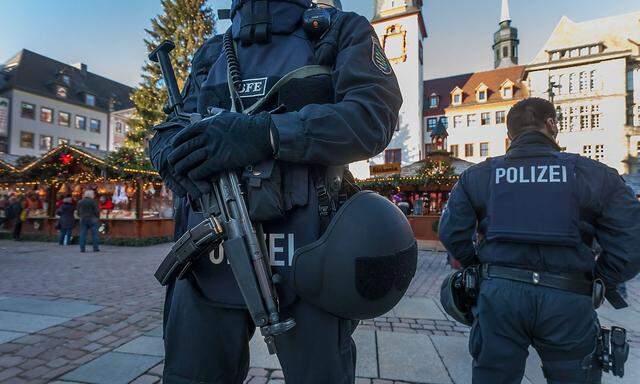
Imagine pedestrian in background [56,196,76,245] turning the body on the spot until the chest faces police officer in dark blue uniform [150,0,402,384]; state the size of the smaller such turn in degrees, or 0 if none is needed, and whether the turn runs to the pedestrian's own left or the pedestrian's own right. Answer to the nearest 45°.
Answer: approximately 180°

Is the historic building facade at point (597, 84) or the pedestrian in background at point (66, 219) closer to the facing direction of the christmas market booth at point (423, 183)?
the pedestrian in background

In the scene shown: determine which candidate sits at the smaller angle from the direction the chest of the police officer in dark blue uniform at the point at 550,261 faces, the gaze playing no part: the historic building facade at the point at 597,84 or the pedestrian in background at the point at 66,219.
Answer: the historic building facade

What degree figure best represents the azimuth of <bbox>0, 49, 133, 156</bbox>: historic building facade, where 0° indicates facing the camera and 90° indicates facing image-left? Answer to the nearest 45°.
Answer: approximately 315°

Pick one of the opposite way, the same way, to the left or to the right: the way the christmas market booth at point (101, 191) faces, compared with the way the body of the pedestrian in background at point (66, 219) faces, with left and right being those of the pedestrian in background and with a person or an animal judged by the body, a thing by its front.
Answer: the opposite way

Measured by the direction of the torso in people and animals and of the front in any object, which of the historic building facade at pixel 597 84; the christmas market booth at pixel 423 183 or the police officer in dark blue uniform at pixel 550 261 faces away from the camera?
the police officer in dark blue uniform

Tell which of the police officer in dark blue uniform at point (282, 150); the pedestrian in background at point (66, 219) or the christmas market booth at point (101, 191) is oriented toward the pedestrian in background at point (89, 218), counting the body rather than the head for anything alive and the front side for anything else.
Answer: the christmas market booth

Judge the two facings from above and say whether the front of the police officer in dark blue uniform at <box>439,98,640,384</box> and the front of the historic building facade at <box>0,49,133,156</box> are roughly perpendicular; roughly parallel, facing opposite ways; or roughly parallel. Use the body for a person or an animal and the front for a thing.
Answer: roughly perpendicular

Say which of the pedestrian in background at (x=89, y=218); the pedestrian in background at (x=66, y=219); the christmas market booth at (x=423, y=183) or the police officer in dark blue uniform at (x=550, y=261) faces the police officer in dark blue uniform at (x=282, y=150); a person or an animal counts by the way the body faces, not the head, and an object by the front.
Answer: the christmas market booth
